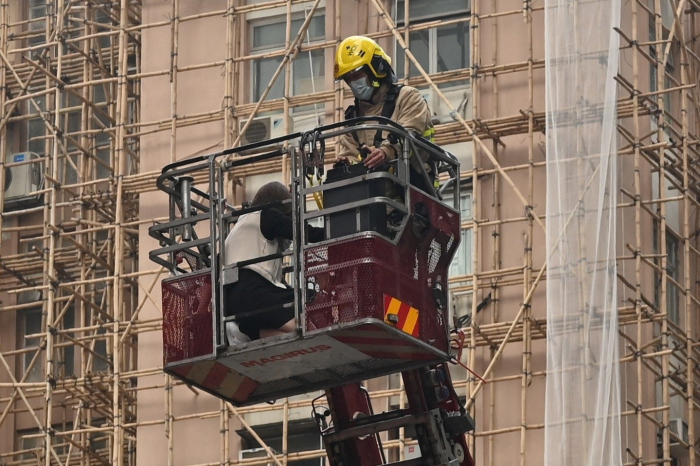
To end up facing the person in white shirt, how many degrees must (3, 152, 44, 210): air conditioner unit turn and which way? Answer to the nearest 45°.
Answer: approximately 45° to its left

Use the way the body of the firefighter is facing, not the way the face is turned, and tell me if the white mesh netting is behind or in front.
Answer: behind

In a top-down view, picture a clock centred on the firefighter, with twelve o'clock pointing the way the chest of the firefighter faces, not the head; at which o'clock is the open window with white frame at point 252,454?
The open window with white frame is roughly at 4 o'clock from the firefighter.

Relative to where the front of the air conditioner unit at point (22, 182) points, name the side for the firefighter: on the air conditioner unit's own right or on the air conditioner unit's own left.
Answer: on the air conditioner unit's own left

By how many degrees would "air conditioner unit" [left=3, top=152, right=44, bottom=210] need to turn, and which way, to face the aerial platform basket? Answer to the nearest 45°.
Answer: approximately 45° to its left

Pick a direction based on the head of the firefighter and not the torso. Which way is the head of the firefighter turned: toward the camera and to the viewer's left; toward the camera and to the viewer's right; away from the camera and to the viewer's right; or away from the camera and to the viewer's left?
toward the camera and to the viewer's left

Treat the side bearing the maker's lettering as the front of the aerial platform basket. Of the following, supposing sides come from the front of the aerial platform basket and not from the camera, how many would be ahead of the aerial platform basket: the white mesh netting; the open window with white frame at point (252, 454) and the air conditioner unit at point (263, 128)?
0

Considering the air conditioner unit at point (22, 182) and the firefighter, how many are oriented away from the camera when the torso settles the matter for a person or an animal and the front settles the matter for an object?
0

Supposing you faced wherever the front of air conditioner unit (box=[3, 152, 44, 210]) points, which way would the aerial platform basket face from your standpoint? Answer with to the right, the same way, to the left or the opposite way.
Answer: the same way

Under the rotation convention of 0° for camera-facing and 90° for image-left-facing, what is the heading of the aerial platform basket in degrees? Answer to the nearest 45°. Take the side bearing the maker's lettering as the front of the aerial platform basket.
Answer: approximately 45°

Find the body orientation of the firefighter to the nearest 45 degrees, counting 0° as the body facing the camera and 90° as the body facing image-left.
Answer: approximately 45°

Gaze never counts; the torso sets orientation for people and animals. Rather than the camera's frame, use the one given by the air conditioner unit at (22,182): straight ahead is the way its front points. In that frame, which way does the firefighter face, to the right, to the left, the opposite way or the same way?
the same way

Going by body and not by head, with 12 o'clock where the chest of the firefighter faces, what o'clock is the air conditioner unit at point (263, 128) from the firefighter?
The air conditioner unit is roughly at 4 o'clock from the firefighter.

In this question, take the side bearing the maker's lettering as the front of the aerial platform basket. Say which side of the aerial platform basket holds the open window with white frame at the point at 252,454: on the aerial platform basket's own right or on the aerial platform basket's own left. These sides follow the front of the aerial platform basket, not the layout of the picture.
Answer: on the aerial platform basket's own right

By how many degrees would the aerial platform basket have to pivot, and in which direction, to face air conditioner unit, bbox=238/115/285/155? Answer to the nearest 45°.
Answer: approximately 135° to its right
